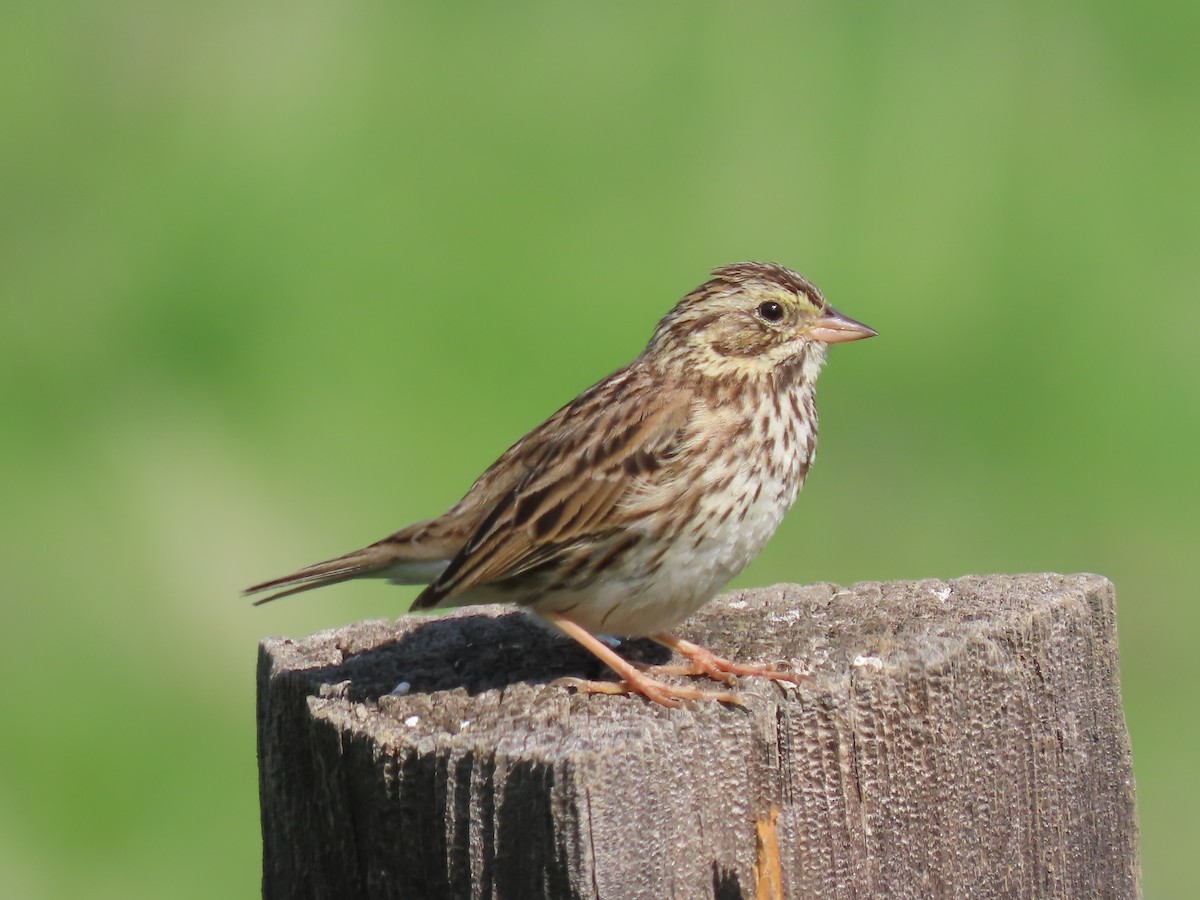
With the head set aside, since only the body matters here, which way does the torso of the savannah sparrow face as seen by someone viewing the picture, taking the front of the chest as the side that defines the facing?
to the viewer's right
